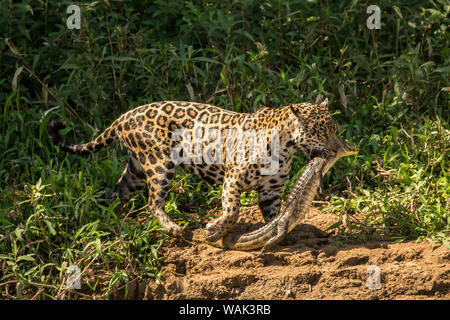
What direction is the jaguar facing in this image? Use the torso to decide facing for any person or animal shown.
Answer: to the viewer's right
